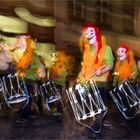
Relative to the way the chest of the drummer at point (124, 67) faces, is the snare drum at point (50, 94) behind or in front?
in front

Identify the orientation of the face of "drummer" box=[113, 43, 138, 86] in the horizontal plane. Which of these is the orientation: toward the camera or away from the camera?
toward the camera

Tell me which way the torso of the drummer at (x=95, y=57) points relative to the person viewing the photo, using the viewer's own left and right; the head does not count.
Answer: facing the viewer and to the left of the viewer

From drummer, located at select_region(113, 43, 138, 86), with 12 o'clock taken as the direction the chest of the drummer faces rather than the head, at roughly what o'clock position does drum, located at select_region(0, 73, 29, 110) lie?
The drum is roughly at 1 o'clock from the drummer.

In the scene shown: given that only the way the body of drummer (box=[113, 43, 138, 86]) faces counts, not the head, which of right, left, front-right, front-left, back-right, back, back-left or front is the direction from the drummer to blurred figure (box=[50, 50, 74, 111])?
front-right

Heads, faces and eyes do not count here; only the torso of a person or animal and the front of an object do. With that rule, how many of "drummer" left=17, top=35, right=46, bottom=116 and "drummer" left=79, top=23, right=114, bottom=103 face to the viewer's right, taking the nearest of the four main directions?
0

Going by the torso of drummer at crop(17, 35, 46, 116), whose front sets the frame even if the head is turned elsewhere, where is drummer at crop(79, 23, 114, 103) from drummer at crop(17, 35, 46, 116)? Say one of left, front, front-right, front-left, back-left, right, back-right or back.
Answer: back

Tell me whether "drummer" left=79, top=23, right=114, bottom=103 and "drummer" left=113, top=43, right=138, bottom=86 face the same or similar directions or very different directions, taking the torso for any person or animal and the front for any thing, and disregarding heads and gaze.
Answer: same or similar directions

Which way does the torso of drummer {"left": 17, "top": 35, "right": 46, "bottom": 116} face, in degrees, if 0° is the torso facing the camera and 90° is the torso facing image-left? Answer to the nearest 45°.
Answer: approximately 90°

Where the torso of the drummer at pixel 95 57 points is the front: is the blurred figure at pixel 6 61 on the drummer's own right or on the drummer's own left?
on the drummer's own right

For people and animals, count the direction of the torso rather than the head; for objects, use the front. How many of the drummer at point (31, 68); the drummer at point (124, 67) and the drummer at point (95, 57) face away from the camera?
0

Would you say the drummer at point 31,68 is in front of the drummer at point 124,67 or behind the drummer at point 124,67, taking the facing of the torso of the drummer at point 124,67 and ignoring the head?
in front
